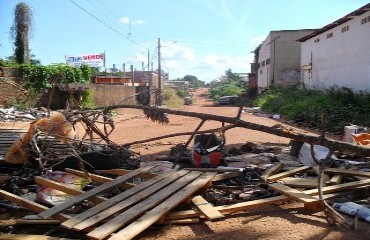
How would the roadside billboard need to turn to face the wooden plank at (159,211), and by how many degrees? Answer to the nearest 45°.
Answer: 0° — it already faces it

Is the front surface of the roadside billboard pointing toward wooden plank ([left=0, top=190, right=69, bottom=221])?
yes

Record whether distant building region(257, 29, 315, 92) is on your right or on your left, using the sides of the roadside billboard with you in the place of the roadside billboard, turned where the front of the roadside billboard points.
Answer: on your left

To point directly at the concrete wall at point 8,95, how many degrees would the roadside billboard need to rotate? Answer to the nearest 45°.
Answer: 0° — it already faces it

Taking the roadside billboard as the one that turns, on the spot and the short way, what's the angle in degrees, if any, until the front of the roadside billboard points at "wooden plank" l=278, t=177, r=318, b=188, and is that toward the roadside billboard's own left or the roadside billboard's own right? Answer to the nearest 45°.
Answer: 0° — it already faces it

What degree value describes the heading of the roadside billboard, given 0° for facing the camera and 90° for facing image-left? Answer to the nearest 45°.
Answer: approximately 0°

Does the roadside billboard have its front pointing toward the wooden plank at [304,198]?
yes

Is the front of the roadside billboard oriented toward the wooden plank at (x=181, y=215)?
yes
